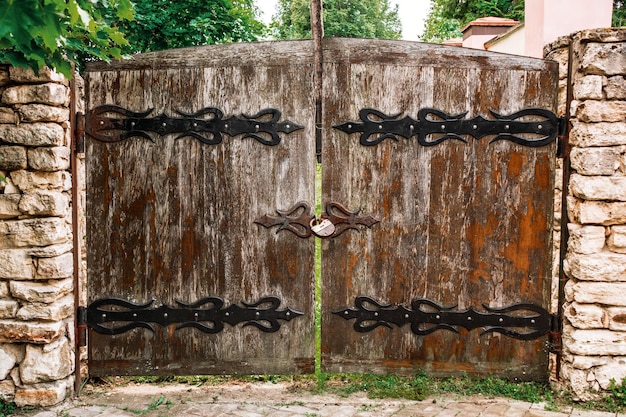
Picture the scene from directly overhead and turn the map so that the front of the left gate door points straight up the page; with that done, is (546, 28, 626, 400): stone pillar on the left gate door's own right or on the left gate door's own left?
on the left gate door's own left

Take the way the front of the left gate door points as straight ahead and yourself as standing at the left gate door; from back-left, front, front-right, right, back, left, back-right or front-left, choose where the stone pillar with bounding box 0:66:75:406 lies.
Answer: right

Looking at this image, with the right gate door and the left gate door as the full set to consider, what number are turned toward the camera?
2

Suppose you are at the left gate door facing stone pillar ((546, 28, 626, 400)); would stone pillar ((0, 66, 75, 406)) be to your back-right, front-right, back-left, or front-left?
back-right

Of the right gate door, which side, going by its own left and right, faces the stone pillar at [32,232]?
right

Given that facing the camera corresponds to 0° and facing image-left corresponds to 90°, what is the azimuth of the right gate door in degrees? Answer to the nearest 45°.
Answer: approximately 0°

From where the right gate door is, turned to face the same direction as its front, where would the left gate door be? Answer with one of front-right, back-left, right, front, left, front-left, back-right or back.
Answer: right
